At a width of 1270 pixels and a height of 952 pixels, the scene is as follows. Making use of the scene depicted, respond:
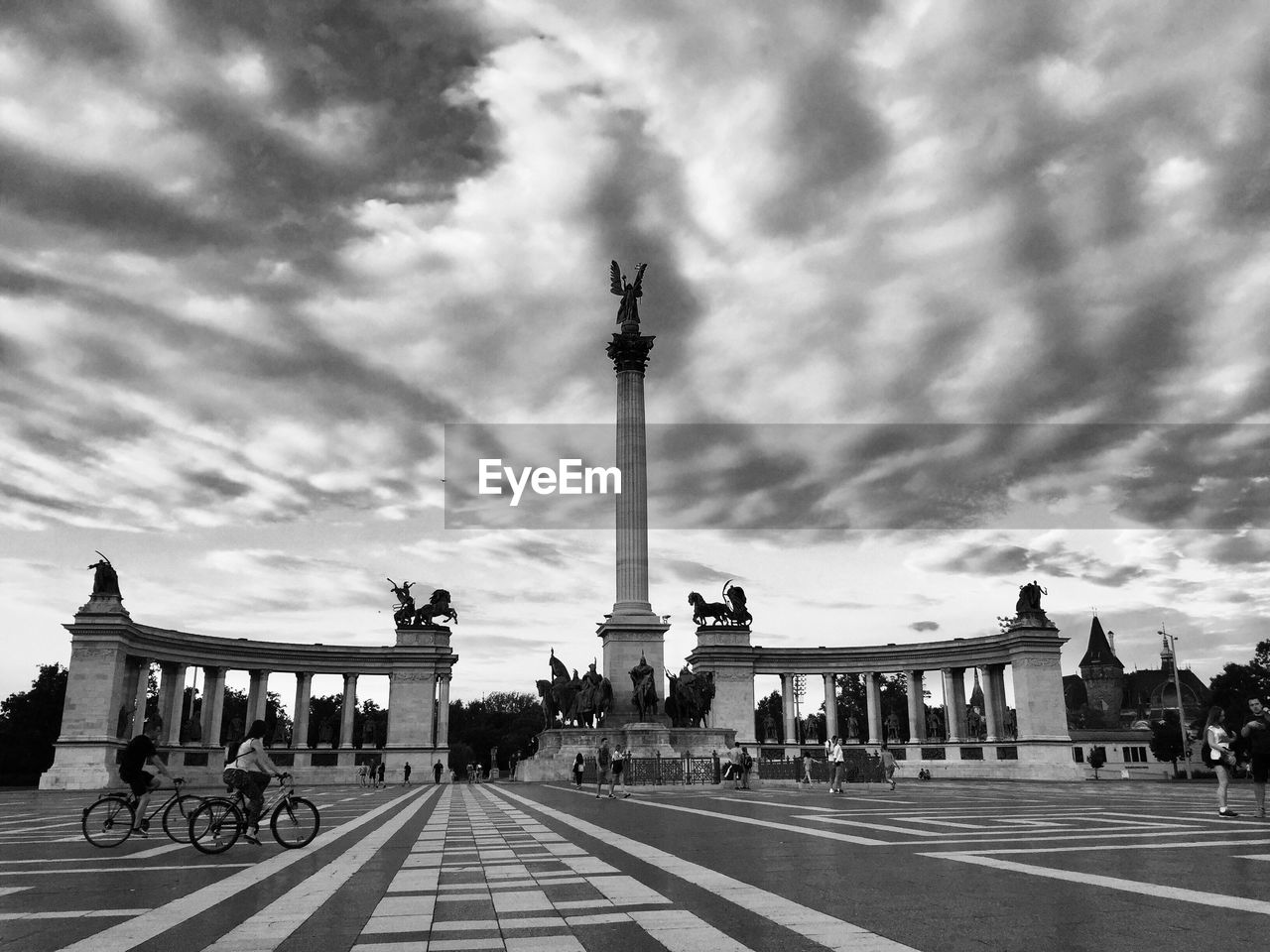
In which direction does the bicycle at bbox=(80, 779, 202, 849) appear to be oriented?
to the viewer's right

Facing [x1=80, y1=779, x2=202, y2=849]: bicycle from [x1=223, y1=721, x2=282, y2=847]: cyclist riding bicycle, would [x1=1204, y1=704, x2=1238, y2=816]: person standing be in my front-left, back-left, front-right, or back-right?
back-right

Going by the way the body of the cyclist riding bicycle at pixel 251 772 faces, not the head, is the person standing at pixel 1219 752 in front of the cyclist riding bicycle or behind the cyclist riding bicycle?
in front

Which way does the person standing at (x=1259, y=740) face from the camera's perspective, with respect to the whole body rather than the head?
toward the camera

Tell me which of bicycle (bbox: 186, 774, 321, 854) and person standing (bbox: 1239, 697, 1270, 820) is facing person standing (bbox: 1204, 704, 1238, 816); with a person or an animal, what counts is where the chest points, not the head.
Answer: the bicycle

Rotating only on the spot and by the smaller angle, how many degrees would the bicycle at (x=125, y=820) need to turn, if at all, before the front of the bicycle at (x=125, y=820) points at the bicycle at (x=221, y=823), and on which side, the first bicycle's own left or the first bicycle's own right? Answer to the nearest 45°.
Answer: approximately 45° to the first bicycle's own right

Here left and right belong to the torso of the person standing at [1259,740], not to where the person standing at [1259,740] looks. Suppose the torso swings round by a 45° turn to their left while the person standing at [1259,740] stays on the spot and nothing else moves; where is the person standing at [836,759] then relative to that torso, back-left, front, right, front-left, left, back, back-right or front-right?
back

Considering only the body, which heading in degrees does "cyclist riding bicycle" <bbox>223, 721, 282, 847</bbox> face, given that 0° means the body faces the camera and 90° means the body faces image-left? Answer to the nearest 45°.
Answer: approximately 270°

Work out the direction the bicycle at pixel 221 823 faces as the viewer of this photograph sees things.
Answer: facing to the right of the viewer

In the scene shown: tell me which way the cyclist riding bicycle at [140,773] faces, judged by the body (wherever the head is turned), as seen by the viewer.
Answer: to the viewer's right
